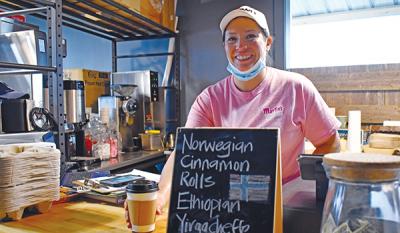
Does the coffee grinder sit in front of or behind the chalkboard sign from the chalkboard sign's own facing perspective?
behind

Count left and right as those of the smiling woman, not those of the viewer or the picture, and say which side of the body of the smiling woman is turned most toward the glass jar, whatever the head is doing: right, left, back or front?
front

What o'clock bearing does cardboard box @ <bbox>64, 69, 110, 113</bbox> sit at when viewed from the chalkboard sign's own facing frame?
The cardboard box is roughly at 5 o'clock from the chalkboard sign.

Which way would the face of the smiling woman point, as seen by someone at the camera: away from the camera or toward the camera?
toward the camera

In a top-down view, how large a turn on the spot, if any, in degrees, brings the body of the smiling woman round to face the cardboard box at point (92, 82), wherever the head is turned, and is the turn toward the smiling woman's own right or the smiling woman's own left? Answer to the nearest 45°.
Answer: approximately 135° to the smiling woman's own right

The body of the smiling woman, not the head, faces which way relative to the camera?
toward the camera

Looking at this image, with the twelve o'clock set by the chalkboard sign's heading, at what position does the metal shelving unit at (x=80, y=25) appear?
The metal shelving unit is roughly at 5 o'clock from the chalkboard sign.

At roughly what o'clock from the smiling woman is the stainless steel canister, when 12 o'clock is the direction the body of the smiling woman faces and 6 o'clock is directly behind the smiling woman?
The stainless steel canister is roughly at 4 o'clock from the smiling woman.

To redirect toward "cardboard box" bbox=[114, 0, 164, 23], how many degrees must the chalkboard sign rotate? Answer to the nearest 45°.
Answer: approximately 180°

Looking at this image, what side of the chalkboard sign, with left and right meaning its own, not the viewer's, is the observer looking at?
front

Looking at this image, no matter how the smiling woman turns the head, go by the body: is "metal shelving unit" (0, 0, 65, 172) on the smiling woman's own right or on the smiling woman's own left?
on the smiling woman's own right
